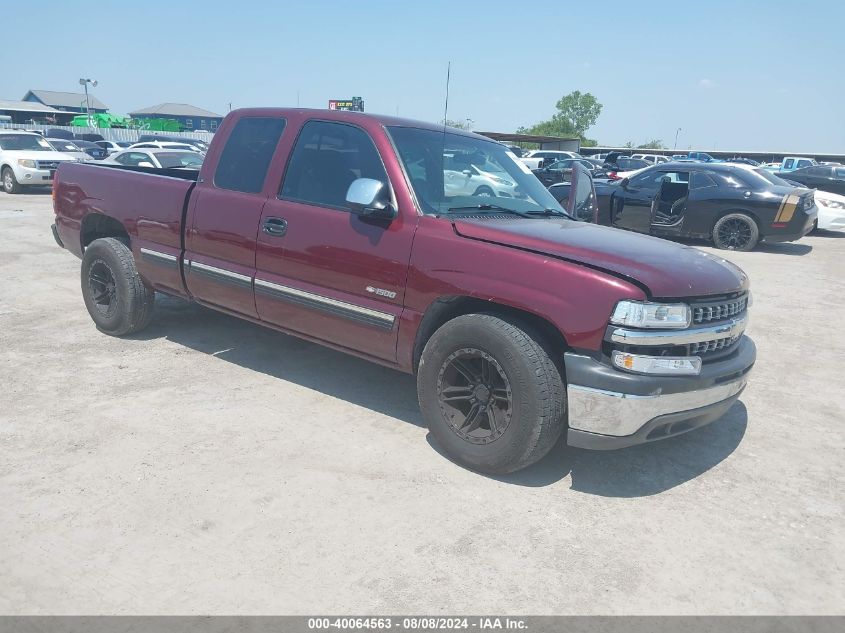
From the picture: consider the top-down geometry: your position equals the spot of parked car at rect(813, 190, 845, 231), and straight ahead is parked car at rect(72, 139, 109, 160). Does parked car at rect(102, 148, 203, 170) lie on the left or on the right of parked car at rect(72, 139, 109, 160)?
left

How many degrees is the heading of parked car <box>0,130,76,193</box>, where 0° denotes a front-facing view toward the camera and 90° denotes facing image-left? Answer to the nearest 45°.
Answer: approximately 315°

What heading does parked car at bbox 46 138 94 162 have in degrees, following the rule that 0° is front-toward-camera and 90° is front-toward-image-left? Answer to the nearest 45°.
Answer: approximately 315°

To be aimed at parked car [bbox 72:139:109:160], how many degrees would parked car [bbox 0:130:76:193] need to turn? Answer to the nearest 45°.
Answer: approximately 135° to its left

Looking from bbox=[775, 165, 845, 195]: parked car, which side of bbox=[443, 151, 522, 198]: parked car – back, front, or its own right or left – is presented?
left

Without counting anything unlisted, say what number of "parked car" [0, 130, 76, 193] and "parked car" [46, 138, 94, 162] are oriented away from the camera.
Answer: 0

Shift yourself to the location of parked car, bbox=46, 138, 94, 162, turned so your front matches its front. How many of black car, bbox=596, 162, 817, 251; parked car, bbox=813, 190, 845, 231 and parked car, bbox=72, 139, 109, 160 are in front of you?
2

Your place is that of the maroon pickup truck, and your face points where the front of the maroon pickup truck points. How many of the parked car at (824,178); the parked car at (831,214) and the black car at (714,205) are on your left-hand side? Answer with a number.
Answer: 3

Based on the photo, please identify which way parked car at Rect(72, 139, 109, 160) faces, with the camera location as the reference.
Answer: facing the viewer and to the right of the viewer

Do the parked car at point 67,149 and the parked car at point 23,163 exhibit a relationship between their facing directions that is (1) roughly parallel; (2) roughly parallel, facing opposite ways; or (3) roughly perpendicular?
roughly parallel
